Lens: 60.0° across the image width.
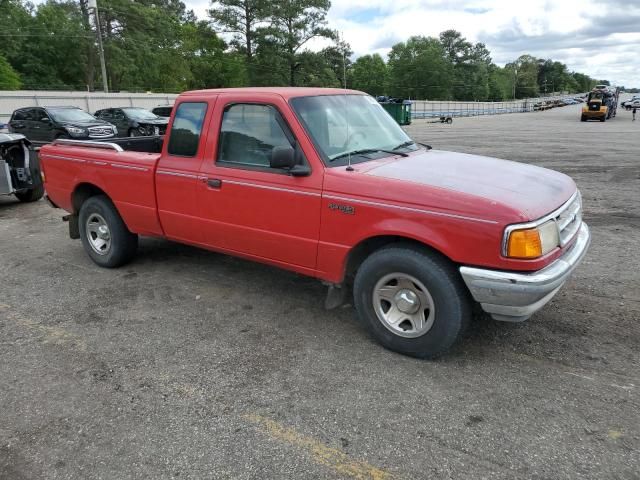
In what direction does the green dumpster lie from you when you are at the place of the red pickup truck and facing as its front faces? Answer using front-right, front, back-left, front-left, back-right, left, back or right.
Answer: back-left

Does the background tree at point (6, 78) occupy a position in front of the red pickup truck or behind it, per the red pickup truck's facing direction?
behind

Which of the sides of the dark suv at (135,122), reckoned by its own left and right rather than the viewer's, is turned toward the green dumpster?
left

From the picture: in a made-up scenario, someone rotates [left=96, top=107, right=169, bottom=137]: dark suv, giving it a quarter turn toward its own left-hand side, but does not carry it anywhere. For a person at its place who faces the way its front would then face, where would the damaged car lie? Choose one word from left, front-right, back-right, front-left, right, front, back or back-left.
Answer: back-right

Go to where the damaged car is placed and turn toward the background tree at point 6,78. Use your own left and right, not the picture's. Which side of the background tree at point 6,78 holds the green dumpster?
right

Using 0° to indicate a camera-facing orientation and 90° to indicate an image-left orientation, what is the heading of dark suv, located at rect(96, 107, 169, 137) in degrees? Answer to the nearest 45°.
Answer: approximately 315°

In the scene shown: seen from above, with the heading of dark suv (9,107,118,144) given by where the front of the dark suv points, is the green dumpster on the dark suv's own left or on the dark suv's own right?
on the dark suv's own left

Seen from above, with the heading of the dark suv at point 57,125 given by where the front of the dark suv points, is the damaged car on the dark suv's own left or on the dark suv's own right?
on the dark suv's own right

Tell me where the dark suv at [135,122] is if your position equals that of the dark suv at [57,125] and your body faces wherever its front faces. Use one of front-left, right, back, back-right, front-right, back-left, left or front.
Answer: left

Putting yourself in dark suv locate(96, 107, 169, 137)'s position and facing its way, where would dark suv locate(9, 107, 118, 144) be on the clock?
dark suv locate(9, 107, 118, 144) is roughly at 3 o'clock from dark suv locate(96, 107, 169, 137).

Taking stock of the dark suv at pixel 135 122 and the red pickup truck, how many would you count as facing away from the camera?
0

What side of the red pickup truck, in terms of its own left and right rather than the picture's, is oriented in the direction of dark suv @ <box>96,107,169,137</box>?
back

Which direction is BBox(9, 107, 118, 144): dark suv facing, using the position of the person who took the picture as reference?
facing the viewer and to the right of the viewer

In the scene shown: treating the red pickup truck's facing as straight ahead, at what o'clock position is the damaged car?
The damaged car is roughly at 6 o'clock from the red pickup truck.
